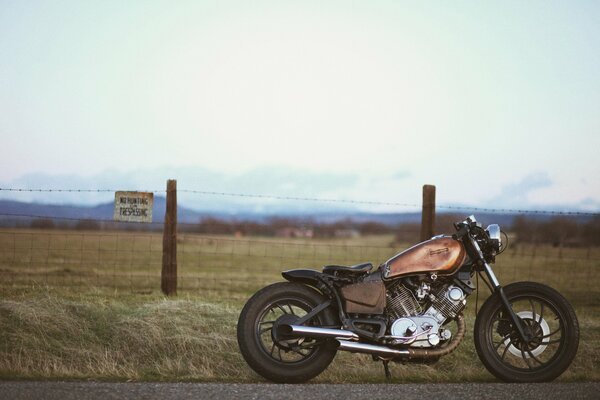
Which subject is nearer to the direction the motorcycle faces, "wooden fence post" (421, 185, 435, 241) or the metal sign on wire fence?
the wooden fence post

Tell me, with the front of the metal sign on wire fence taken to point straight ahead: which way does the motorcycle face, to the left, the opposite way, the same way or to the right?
to the left

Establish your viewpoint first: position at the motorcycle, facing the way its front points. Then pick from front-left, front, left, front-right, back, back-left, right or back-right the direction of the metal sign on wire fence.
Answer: back-left

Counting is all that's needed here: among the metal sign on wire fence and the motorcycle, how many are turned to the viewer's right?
1

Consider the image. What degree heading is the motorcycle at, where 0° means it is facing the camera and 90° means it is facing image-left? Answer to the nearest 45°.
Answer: approximately 270°

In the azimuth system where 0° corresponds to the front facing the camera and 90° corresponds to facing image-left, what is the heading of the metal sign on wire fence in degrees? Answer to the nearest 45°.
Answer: approximately 0°

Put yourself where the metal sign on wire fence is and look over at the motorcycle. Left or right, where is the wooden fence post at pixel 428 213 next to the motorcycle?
left

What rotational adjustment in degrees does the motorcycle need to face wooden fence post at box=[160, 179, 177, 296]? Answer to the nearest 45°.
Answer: approximately 135° to its left

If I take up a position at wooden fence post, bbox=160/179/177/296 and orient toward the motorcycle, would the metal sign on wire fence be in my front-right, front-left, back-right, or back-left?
back-right
